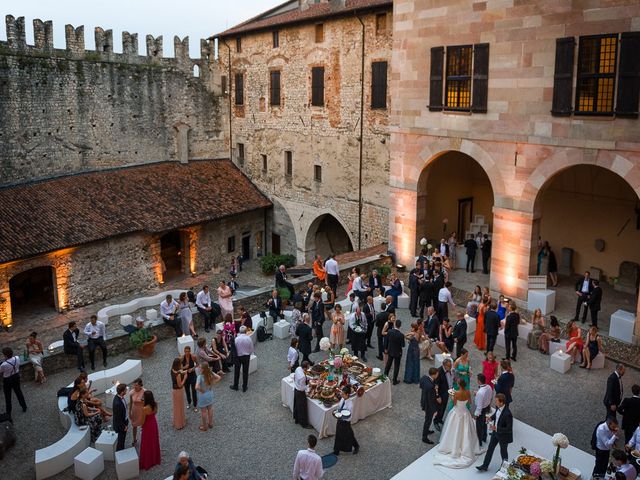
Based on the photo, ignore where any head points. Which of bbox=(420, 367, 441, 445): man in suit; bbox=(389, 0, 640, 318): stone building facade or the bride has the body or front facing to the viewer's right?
the man in suit

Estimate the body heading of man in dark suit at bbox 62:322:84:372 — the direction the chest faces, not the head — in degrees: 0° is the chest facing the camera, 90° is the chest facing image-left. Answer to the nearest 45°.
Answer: approximately 315°

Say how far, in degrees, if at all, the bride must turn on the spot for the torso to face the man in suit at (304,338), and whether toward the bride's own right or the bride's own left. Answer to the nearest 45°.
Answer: approximately 45° to the bride's own left

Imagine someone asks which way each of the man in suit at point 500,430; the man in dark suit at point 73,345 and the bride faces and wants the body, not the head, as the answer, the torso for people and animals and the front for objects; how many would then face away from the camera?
1

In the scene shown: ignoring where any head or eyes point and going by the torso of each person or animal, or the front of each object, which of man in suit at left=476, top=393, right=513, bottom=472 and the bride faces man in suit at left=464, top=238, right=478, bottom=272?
the bride

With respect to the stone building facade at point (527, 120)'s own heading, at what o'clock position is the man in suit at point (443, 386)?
The man in suit is roughly at 11 o'clock from the stone building facade.

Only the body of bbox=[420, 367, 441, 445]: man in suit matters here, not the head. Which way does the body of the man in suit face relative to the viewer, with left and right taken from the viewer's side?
facing to the right of the viewer

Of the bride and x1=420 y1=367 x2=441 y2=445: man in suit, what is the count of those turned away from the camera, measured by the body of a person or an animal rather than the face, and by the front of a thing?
1
